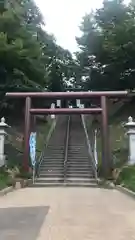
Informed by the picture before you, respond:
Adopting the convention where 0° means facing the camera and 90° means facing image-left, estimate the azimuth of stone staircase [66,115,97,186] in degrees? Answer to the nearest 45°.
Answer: approximately 0°

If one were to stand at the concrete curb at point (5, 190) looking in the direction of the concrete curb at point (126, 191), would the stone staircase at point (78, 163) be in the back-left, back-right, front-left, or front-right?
front-left

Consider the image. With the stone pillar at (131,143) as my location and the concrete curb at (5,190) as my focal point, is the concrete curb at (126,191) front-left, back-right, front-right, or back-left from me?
front-left

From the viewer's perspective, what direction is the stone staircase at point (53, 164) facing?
toward the camera

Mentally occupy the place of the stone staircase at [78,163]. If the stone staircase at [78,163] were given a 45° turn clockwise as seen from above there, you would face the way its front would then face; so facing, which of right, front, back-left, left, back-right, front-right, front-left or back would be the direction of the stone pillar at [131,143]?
left

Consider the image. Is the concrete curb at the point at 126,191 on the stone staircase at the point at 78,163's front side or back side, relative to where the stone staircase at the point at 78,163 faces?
on the front side
